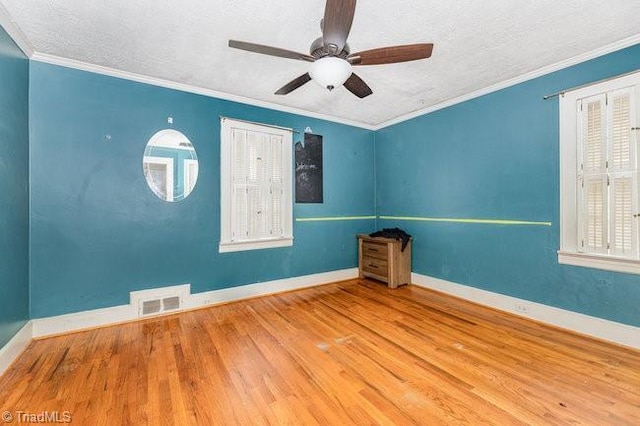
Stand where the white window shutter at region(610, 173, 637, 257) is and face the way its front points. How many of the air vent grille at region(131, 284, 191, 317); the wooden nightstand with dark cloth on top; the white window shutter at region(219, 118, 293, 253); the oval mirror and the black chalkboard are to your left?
0

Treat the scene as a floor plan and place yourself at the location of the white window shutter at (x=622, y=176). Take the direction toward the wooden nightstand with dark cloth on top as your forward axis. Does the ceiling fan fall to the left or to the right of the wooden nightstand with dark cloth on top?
left

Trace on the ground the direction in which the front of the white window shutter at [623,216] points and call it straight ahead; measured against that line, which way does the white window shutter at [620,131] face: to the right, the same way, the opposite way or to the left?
the same way

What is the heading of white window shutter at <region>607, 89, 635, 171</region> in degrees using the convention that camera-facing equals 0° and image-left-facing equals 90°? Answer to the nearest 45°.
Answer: approximately 0°

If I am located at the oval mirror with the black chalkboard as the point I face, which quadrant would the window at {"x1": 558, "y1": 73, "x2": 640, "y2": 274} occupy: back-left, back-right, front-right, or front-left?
front-right

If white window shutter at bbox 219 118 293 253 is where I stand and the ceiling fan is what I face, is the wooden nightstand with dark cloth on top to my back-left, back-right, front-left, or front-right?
front-left

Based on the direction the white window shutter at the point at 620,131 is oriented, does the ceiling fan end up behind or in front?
in front

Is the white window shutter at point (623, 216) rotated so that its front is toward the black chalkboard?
no

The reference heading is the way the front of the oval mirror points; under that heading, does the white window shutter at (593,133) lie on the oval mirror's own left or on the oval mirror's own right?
on the oval mirror's own left

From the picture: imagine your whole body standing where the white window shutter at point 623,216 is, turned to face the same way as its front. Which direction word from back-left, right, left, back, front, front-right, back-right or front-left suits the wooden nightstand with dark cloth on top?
right

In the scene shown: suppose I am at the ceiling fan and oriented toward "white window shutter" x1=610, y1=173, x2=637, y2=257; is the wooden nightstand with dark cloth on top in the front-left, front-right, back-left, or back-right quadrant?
front-left

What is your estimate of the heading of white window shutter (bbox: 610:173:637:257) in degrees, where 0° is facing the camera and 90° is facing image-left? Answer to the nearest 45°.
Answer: approximately 0°

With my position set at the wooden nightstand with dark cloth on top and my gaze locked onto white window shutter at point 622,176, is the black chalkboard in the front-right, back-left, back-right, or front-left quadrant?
back-right

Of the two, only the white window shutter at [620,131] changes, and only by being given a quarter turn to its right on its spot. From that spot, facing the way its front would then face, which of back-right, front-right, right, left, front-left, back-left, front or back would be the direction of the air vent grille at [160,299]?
front-left

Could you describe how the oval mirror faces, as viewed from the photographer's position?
facing the viewer

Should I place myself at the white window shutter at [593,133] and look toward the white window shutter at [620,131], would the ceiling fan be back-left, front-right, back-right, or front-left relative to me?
back-right

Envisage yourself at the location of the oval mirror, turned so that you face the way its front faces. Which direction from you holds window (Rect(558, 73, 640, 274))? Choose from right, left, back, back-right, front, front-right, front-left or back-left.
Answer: front-left
